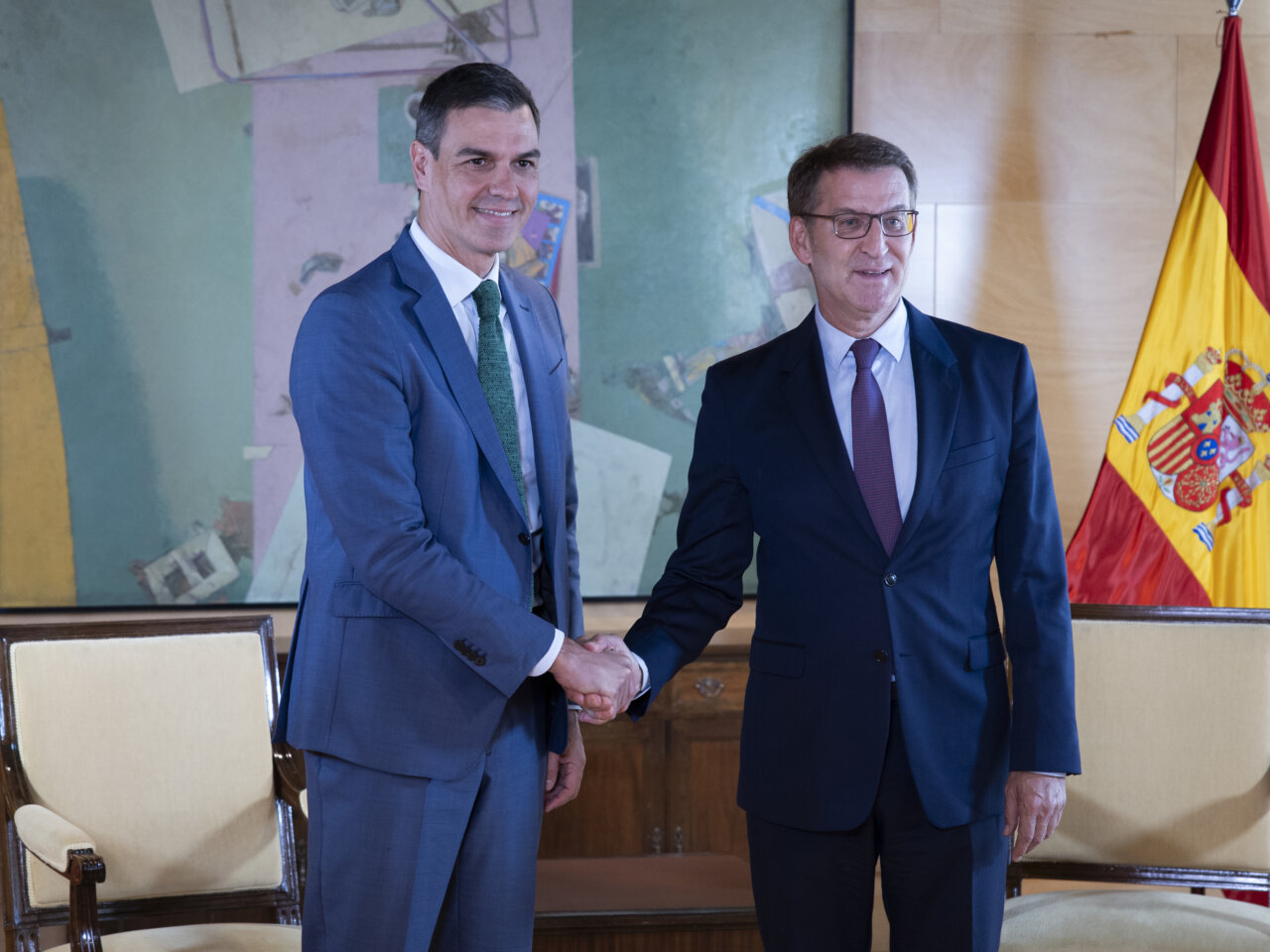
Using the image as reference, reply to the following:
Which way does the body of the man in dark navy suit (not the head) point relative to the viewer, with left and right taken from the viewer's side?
facing the viewer

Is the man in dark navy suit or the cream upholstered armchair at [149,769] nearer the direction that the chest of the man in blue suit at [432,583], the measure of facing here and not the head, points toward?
the man in dark navy suit

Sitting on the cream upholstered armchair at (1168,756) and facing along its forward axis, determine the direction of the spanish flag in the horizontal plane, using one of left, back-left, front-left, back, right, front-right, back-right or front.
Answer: back

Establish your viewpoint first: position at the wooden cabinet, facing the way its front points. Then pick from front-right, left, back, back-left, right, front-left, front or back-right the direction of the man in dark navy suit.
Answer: front

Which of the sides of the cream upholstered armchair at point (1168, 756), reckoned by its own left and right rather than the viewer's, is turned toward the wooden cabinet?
right

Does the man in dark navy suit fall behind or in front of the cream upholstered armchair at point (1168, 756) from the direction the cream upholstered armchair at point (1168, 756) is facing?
in front

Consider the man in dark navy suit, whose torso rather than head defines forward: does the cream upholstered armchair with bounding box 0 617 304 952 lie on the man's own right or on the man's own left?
on the man's own right

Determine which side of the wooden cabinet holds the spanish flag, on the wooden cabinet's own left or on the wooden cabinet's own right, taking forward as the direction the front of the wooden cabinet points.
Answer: on the wooden cabinet's own left

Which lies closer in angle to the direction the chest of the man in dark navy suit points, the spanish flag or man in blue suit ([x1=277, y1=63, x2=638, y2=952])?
the man in blue suit

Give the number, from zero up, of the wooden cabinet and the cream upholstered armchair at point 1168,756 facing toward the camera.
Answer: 2

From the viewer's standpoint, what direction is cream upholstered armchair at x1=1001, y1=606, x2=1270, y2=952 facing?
toward the camera

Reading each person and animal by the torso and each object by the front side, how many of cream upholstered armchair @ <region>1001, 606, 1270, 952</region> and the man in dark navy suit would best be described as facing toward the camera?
2

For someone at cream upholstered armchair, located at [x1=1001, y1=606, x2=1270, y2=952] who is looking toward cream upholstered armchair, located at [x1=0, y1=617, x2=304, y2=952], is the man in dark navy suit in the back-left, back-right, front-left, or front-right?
front-left

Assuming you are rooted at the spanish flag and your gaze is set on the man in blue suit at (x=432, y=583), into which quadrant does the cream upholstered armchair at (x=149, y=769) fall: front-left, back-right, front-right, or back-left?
front-right
